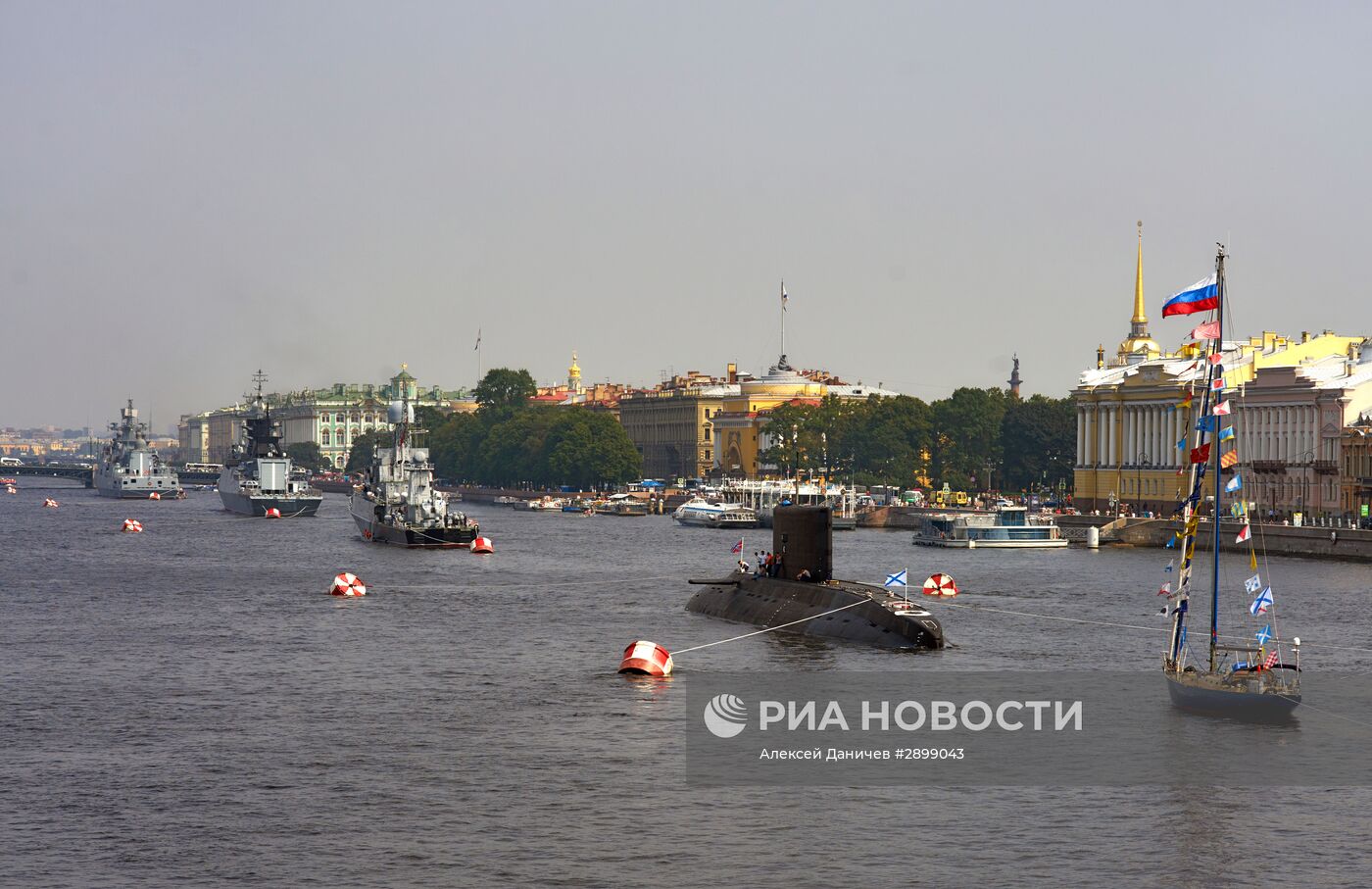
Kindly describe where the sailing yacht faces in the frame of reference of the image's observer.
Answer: facing away from the viewer and to the left of the viewer
